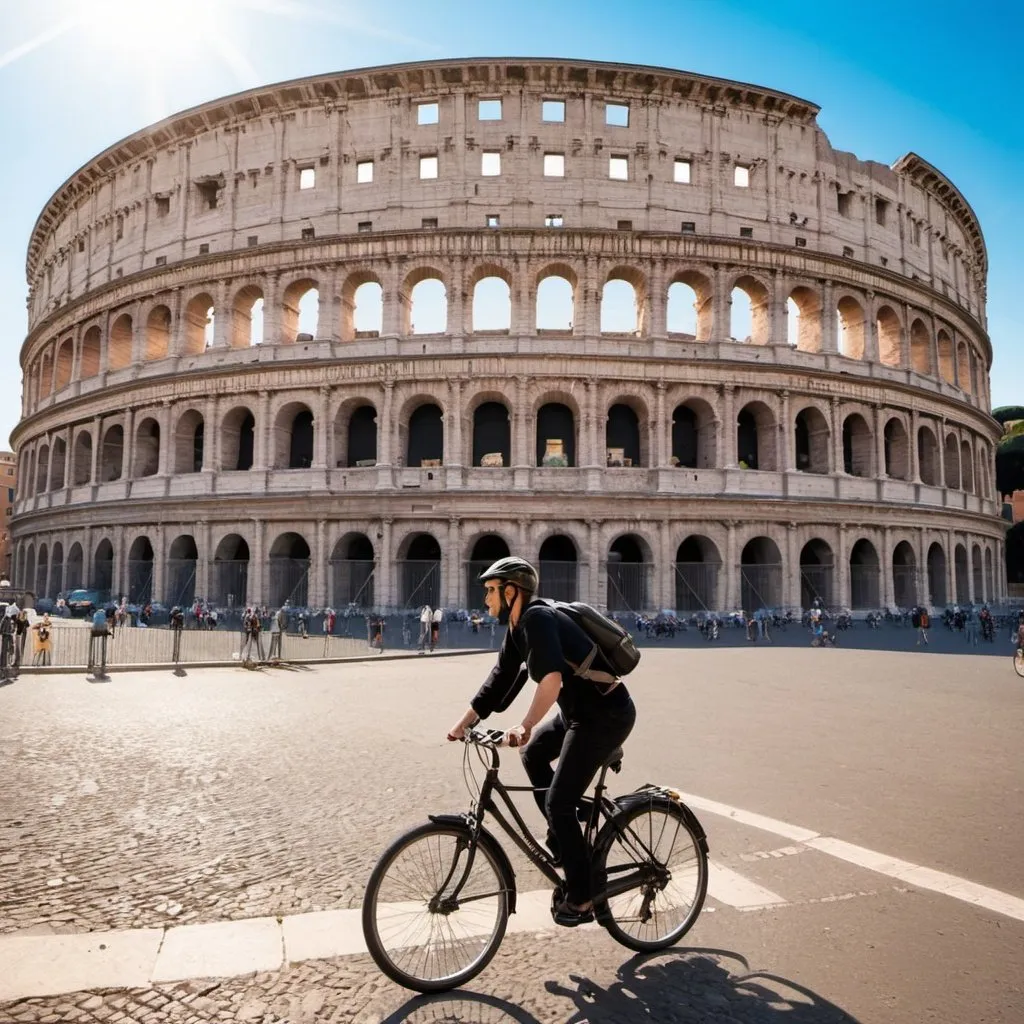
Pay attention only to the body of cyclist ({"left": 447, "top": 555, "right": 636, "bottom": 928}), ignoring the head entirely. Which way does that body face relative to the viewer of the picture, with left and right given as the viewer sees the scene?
facing the viewer and to the left of the viewer

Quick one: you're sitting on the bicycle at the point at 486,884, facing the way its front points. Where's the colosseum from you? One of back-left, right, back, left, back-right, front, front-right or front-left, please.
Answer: back-right

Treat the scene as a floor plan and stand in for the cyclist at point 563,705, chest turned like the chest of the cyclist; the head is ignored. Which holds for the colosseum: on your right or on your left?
on your right
